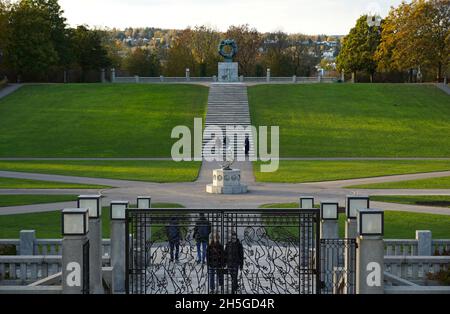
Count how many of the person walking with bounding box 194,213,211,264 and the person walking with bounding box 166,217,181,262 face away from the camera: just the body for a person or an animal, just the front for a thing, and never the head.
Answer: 2

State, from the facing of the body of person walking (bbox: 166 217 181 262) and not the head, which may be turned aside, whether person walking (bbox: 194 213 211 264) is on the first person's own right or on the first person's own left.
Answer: on the first person's own right

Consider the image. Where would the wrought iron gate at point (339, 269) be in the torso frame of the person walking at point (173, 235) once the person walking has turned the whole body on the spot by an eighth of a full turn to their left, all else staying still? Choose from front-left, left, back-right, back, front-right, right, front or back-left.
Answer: back-right

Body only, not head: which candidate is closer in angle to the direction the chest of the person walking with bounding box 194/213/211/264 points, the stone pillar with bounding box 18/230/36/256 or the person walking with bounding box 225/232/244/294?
the stone pillar

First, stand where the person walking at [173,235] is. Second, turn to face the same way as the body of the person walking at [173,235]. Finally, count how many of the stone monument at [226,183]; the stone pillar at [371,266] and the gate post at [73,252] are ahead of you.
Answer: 1

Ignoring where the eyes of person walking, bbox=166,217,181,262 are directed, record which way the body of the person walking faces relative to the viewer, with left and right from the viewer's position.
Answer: facing away from the viewer

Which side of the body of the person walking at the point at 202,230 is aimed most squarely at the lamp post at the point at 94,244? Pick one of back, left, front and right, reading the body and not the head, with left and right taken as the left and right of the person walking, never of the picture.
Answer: left

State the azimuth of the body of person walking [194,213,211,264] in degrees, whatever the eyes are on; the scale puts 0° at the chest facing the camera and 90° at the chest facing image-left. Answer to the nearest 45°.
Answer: approximately 180°

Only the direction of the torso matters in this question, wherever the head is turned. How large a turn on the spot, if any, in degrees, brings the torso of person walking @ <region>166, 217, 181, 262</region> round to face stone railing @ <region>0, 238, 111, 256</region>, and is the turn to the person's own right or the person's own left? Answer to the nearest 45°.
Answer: approximately 45° to the person's own left

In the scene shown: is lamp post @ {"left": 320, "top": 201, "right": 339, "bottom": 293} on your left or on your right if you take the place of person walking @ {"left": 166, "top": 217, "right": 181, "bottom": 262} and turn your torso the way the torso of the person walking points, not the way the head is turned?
on your right

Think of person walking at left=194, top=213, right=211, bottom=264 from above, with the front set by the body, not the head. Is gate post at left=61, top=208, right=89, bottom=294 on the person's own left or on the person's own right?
on the person's own left
